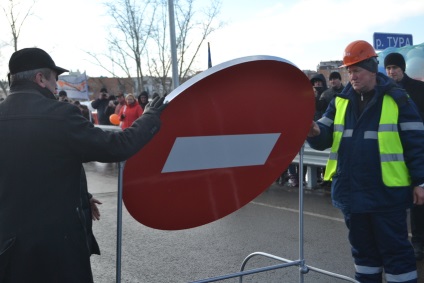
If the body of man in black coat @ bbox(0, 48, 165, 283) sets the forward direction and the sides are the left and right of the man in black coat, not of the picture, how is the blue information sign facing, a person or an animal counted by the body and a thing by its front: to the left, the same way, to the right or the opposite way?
the opposite way

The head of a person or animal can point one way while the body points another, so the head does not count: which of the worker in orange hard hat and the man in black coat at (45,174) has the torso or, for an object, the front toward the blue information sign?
the man in black coat

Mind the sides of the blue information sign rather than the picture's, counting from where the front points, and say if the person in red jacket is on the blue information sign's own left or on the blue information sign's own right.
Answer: on the blue information sign's own right

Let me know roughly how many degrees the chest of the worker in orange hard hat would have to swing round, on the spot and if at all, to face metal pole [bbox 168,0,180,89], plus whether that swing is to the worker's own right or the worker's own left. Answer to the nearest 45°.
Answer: approximately 90° to the worker's own right

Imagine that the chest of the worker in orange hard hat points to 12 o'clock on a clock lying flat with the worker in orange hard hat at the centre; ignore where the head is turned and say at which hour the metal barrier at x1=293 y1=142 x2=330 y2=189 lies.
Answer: The metal barrier is roughly at 4 o'clock from the worker in orange hard hat.

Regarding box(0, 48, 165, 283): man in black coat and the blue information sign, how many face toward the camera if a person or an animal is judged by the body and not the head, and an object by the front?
1

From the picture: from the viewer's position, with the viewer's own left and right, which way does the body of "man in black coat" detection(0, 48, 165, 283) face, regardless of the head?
facing away from the viewer and to the right of the viewer

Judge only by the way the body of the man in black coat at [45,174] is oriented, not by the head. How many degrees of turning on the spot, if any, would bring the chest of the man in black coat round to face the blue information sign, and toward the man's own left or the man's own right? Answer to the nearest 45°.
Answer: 0° — they already face it

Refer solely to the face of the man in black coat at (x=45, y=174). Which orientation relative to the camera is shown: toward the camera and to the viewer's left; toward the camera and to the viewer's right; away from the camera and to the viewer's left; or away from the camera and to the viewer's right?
away from the camera and to the viewer's right
